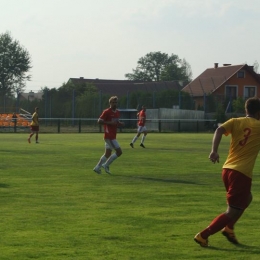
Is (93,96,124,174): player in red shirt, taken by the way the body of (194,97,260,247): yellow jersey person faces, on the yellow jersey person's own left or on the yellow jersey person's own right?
on the yellow jersey person's own left
